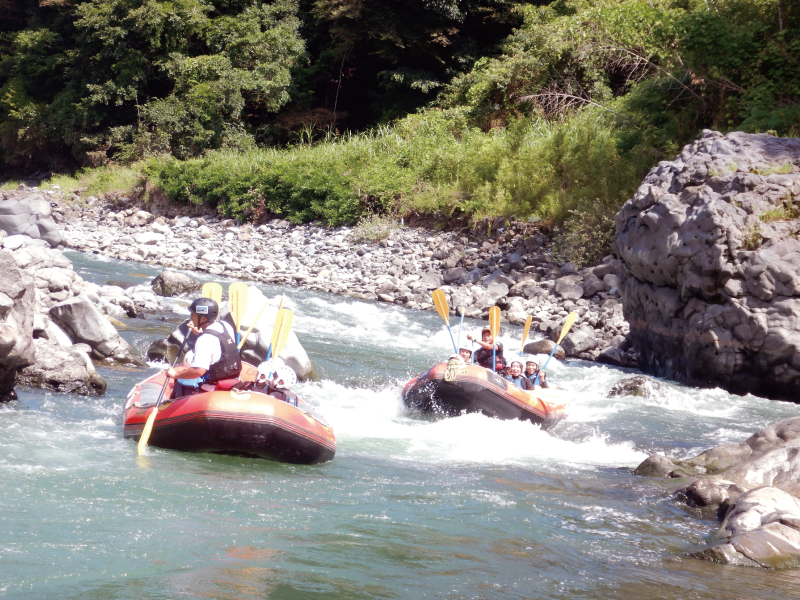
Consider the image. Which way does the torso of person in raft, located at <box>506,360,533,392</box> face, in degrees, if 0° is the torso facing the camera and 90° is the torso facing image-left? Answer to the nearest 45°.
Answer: approximately 45°

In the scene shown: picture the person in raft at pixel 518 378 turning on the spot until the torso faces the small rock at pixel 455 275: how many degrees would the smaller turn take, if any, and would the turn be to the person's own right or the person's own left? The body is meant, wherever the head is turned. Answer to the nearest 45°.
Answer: approximately 135° to the person's own right

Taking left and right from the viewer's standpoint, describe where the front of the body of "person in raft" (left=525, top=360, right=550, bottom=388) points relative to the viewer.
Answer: facing the viewer and to the left of the viewer

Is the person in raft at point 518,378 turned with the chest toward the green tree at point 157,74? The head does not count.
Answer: no

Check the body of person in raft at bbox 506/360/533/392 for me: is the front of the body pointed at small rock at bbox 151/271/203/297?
no

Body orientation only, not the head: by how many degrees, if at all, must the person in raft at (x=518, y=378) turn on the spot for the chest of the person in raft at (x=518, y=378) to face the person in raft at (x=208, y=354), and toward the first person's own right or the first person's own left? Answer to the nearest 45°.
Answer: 0° — they already face them

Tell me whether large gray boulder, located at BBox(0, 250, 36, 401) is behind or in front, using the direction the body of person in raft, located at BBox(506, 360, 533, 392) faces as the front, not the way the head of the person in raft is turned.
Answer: in front

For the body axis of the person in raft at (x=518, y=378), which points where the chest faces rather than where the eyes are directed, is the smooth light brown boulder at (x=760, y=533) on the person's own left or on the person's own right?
on the person's own left

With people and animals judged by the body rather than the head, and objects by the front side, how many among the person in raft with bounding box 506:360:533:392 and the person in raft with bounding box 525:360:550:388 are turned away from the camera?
0

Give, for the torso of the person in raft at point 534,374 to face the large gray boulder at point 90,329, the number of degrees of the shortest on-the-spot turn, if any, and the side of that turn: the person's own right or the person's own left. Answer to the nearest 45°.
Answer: approximately 45° to the person's own right

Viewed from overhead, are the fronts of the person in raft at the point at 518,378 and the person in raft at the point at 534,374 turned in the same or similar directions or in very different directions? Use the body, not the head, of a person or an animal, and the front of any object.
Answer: same or similar directions

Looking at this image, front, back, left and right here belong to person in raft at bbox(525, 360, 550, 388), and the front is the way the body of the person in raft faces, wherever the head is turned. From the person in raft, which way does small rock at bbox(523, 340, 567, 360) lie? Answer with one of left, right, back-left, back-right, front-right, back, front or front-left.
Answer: back-right
